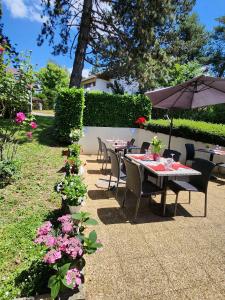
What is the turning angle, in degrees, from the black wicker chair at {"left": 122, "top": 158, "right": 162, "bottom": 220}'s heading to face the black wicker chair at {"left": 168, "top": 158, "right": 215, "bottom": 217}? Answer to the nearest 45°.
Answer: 0° — it already faces it

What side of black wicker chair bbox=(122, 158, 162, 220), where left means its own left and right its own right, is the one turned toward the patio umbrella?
front

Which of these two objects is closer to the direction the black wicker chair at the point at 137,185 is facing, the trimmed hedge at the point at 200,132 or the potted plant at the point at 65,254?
the trimmed hedge

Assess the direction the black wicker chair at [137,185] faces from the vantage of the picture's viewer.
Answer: facing away from the viewer and to the right of the viewer

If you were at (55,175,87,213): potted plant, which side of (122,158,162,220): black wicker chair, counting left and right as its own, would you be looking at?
back

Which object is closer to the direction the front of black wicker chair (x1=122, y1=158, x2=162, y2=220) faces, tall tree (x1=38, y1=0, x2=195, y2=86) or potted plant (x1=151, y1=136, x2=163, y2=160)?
the potted plant

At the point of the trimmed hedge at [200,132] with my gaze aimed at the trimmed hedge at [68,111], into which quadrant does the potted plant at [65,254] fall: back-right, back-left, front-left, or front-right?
front-left

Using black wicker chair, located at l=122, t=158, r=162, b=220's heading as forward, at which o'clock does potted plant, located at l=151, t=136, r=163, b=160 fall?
The potted plant is roughly at 11 o'clock from the black wicker chair.

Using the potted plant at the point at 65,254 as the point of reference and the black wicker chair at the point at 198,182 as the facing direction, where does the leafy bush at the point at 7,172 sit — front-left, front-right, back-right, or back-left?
front-left

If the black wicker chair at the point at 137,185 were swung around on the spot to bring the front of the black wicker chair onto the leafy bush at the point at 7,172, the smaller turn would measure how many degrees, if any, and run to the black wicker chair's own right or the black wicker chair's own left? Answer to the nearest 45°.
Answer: approximately 135° to the black wicker chair's own left

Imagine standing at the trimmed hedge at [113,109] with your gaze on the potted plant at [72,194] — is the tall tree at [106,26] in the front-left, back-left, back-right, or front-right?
back-right

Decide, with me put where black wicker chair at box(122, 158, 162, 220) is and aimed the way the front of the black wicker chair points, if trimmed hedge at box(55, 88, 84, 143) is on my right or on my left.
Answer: on my left

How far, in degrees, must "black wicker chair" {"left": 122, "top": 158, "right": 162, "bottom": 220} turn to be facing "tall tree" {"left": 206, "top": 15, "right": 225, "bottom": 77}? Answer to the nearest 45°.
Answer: approximately 45° to its left

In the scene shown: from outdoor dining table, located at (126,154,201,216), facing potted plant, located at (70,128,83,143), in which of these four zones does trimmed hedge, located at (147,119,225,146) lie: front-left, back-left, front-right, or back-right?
front-right

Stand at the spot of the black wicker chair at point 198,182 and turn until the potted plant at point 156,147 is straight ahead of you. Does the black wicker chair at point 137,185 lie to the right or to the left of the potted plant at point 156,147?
left

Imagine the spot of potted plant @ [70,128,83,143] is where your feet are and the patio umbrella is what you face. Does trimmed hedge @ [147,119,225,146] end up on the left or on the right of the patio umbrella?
left

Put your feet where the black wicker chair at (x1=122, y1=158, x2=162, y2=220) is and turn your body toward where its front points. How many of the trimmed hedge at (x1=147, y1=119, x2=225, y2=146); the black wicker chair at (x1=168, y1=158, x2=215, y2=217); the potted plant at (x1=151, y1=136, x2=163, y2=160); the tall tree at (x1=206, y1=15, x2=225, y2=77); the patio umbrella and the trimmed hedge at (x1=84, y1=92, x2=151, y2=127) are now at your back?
0

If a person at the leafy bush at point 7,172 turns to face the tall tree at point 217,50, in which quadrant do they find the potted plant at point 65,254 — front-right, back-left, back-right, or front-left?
back-right

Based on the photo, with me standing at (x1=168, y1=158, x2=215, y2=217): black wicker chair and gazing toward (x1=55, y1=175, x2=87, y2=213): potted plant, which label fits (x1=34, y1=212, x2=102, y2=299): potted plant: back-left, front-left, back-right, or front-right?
front-left

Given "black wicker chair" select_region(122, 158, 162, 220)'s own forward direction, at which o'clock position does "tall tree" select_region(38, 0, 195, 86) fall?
The tall tree is roughly at 10 o'clock from the black wicker chair.

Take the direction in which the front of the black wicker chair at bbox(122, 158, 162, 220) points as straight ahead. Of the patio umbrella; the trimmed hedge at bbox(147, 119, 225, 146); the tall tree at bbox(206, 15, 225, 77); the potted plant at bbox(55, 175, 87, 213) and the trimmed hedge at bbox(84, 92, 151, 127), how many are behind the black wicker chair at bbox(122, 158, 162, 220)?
1

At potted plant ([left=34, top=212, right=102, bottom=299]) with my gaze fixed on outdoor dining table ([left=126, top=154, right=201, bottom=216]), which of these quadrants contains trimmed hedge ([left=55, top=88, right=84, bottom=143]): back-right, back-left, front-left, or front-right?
front-left

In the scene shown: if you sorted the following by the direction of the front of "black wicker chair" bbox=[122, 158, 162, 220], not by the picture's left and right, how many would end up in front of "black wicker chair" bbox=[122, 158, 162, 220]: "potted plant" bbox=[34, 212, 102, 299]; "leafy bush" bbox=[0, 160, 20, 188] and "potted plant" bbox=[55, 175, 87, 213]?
0

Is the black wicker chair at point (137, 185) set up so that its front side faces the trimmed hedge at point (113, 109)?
no
